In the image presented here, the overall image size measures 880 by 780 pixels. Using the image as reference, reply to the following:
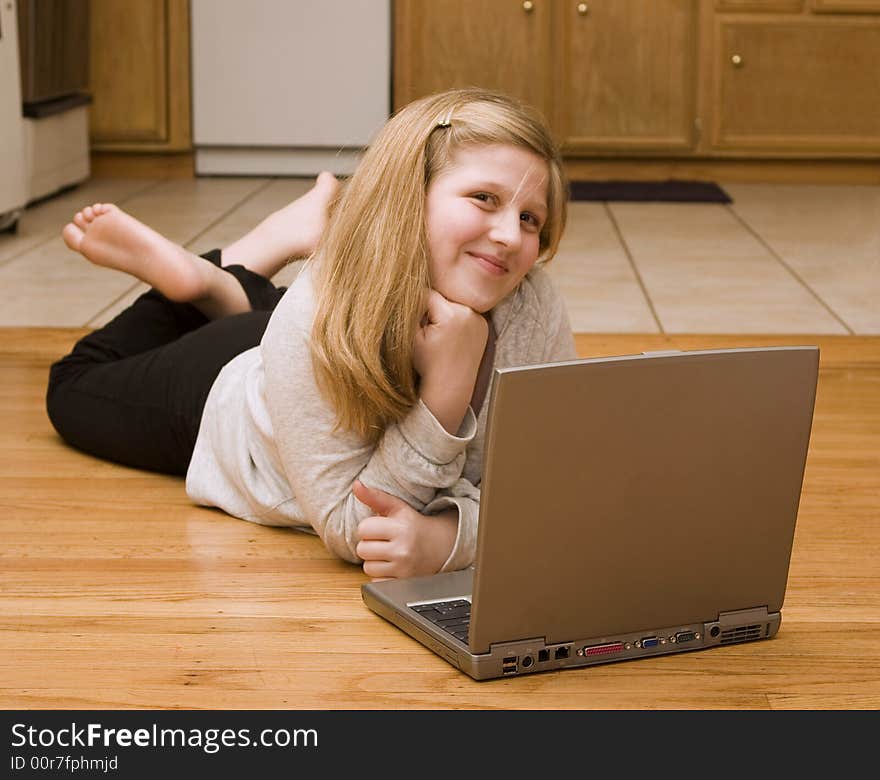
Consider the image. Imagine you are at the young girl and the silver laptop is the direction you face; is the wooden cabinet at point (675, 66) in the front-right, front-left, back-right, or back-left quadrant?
back-left

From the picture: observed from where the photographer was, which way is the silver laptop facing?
facing away from the viewer and to the left of the viewer

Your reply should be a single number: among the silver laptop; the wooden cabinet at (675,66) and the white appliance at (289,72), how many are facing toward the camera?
2

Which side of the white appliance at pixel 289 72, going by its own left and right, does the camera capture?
front

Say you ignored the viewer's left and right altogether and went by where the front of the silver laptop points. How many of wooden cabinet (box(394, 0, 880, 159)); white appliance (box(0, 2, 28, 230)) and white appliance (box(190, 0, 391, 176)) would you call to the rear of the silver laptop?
0

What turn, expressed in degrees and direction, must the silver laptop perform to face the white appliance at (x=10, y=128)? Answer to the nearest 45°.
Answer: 0° — it already faces it

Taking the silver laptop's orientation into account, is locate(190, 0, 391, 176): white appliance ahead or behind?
ahead

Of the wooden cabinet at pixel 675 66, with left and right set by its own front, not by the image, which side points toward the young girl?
front

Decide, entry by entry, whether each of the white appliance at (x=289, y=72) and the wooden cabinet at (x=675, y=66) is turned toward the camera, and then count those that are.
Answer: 2

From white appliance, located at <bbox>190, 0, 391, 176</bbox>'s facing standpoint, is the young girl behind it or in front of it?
in front

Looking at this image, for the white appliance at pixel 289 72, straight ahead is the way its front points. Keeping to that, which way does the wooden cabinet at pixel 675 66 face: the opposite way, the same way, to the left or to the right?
the same way

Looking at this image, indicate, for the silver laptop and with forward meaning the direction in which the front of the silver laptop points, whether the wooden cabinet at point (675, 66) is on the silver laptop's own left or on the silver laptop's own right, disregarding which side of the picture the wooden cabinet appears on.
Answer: on the silver laptop's own right

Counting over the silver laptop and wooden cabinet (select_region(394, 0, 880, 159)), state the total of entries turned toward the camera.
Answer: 1

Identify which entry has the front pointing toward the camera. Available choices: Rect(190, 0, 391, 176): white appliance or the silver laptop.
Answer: the white appliance

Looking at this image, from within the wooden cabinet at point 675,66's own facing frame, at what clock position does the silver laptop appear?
The silver laptop is roughly at 12 o'clock from the wooden cabinet.

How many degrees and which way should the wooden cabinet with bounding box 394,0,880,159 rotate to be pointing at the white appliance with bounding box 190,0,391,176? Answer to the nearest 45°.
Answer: approximately 90° to its right

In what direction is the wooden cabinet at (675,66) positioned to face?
toward the camera
